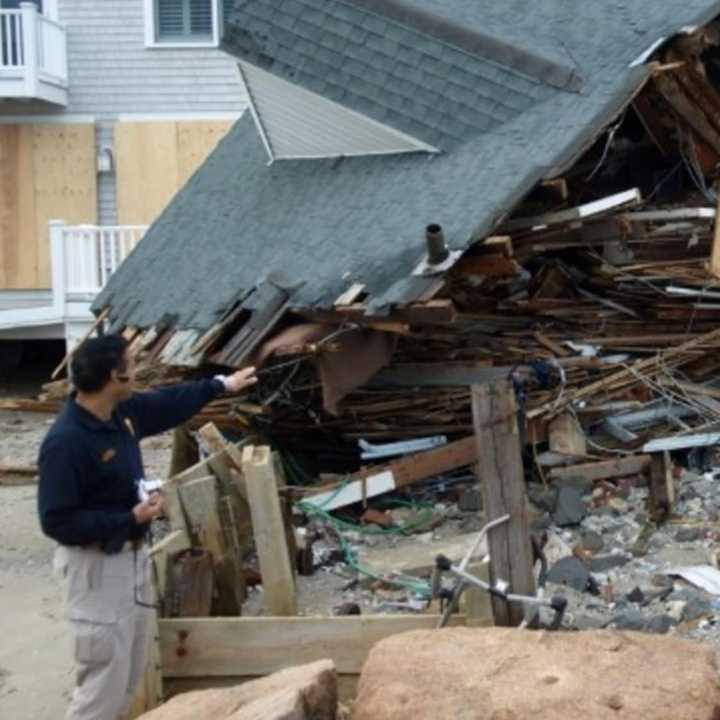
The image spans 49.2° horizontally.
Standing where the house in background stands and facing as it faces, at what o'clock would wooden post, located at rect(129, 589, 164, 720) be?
The wooden post is roughly at 12 o'clock from the house in background.

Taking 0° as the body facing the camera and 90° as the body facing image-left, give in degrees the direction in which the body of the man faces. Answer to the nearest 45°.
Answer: approximately 315°

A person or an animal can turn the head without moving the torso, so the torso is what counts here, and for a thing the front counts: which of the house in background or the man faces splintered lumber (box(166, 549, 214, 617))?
the house in background

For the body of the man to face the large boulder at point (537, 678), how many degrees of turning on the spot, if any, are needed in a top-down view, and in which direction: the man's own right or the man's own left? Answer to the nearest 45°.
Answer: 0° — they already face it

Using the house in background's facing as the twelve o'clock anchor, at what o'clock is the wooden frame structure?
The wooden frame structure is roughly at 12 o'clock from the house in background.
